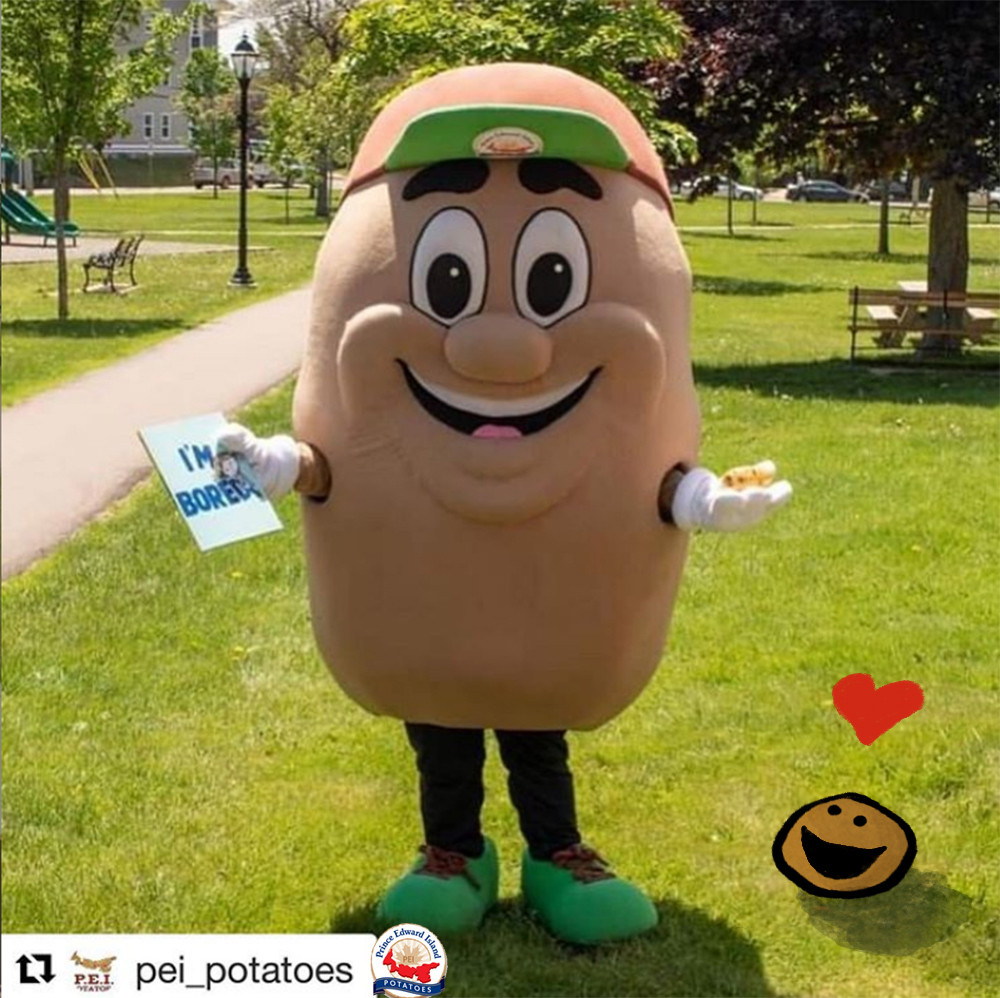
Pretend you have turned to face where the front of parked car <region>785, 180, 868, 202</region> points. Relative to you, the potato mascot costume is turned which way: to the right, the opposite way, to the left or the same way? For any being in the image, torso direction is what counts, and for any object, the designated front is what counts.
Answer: to the right

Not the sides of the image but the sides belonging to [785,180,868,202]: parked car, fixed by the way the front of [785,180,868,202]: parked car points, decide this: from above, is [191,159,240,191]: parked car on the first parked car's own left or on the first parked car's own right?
on the first parked car's own right

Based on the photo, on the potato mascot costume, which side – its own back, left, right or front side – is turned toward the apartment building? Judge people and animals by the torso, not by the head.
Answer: back

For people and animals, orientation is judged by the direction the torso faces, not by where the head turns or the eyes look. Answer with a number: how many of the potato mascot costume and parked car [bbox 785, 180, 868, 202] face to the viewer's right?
1

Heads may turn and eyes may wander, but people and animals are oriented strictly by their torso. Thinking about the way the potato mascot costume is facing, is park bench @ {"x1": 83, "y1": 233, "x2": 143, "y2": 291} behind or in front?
behind

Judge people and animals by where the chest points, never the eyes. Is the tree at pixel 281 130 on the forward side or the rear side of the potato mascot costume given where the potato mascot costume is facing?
on the rear side

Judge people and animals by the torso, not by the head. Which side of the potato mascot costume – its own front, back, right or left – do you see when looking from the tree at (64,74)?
back

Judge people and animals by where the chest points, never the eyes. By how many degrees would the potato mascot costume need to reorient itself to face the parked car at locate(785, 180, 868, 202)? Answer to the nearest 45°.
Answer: approximately 180°

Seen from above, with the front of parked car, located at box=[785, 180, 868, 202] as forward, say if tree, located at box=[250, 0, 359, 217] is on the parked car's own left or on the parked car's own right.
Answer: on the parked car's own right
